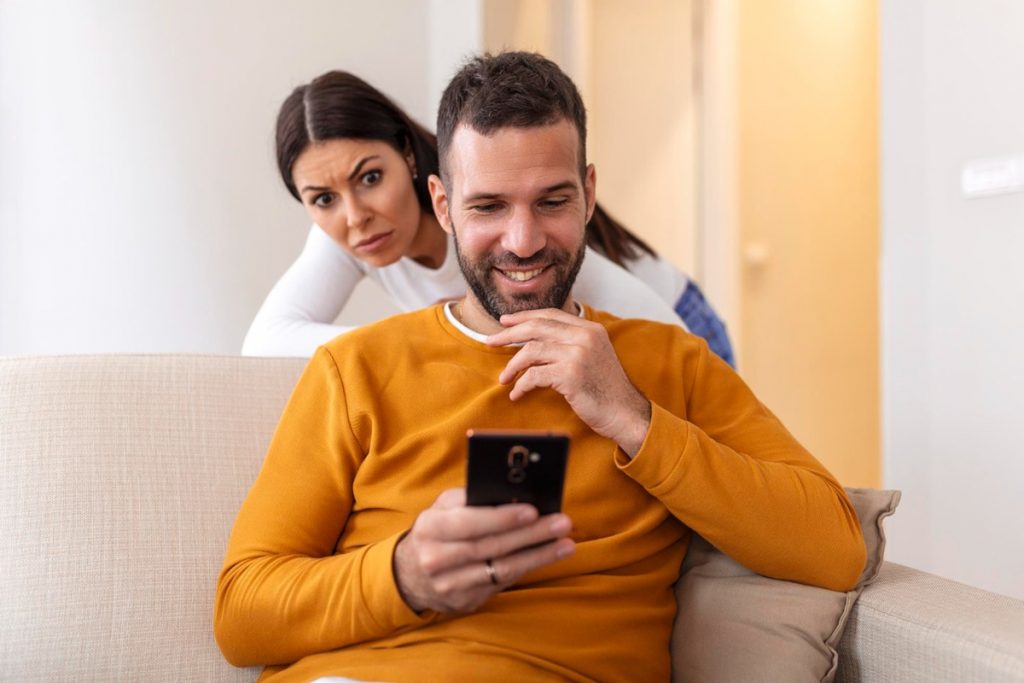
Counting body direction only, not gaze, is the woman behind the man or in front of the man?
behind

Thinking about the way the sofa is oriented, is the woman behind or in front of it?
behind

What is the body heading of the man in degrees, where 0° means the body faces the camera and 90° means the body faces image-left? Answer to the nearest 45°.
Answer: approximately 0°

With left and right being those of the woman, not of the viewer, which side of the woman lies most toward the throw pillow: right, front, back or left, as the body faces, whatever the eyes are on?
left

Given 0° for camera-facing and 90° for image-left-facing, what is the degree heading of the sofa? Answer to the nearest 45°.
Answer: approximately 0°
